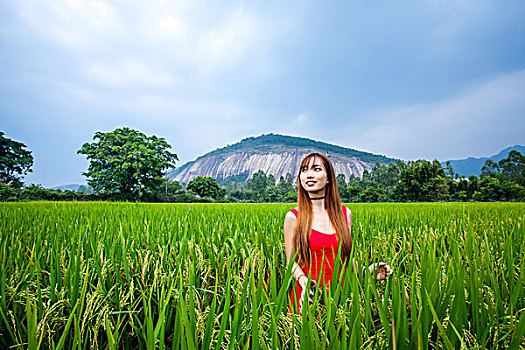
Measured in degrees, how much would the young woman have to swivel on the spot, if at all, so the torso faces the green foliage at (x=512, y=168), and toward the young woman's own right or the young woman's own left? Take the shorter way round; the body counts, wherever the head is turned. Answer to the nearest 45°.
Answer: approximately 135° to the young woman's own left

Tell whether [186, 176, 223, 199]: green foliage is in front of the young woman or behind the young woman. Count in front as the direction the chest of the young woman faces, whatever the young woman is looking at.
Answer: behind

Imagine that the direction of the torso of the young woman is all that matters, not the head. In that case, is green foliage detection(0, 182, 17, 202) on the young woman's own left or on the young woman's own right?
on the young woman's own right

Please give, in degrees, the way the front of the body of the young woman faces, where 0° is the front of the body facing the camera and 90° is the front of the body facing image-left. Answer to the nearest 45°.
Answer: approximately 0°

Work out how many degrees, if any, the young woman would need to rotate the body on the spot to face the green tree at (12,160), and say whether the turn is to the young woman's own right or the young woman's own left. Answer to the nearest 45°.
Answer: approximately 135° to the young woman's own right
